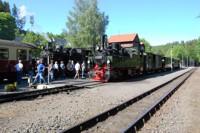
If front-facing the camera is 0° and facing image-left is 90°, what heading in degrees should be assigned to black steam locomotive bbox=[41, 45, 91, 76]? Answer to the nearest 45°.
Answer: approximately 45°

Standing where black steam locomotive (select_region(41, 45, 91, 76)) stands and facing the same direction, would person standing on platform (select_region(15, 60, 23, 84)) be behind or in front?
in front

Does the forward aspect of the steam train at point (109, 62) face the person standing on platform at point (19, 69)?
yes

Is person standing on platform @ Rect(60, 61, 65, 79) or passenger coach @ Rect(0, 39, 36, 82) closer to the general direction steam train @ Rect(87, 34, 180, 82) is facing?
the passenger coach

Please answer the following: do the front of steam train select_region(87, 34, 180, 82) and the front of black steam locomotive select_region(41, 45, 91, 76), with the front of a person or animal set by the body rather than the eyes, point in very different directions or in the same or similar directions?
same or similar directions

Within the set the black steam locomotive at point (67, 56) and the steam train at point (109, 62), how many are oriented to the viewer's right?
0
